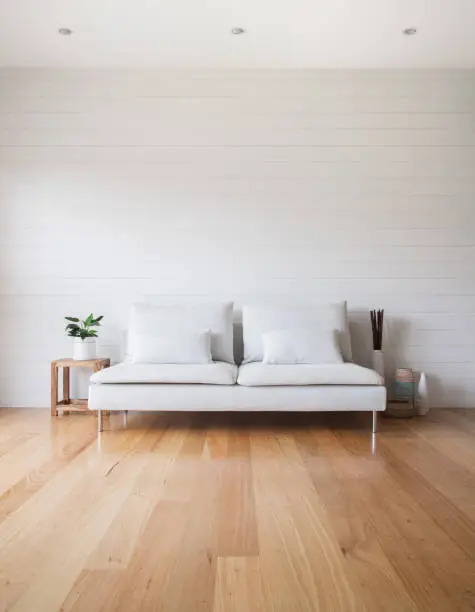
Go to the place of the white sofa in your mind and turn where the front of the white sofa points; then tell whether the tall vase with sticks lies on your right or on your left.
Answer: on your left

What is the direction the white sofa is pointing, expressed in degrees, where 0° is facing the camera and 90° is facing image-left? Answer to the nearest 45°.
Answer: approximately 0°

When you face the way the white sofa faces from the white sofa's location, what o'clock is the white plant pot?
The white plant pot is roughly at 4 o'clock from the white sofa.

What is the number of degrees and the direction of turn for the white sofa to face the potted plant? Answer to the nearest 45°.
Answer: approximately 135° to its right

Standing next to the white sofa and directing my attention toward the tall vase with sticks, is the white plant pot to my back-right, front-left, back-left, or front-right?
back-left

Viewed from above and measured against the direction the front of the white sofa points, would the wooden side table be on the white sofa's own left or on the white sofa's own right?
on the white sofa's own right

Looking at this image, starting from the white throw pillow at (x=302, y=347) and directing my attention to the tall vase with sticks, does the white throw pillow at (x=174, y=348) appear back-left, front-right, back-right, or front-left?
back-left
